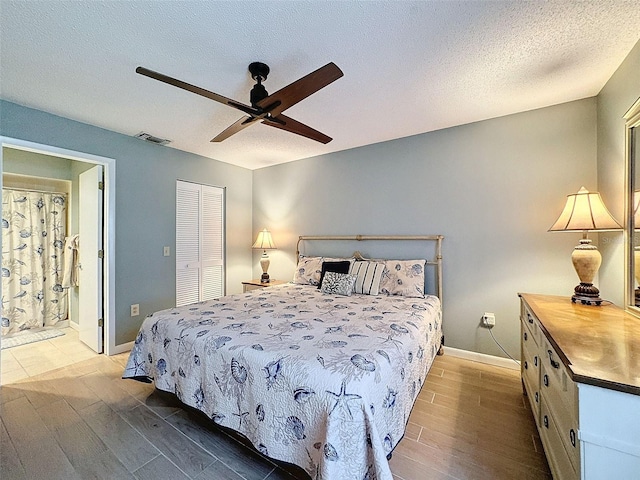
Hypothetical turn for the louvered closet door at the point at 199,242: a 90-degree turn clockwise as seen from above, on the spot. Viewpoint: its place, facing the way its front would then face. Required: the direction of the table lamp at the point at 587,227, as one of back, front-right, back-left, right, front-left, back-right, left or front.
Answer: left

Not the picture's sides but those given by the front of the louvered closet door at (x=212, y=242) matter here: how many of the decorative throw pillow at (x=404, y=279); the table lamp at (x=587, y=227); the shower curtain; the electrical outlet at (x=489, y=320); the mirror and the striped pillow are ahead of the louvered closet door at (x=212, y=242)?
5

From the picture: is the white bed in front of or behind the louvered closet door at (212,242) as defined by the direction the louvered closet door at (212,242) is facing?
in front

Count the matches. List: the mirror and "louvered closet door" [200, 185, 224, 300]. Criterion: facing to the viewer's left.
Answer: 1

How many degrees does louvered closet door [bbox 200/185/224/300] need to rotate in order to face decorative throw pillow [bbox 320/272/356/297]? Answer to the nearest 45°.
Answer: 0° — it already faces it

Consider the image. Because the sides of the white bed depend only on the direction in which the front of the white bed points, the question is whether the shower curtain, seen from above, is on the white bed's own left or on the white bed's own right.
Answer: on the white bed's own right

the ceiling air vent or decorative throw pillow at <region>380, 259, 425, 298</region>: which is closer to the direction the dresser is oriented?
the ceiling air vent

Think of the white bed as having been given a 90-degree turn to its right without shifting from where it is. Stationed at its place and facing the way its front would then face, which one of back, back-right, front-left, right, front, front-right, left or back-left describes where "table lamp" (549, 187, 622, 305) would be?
back-right

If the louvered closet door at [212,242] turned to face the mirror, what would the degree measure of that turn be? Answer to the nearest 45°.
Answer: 0° — it already faces it

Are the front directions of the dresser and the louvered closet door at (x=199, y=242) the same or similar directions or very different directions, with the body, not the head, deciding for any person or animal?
very different directions

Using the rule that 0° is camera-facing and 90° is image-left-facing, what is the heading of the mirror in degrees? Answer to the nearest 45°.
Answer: approximately 90°

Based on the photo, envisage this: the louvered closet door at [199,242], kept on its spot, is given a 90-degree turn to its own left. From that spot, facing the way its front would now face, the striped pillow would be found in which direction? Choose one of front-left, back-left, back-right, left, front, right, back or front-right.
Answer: right

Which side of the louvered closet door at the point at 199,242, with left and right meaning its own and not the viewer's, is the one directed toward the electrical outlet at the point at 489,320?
front

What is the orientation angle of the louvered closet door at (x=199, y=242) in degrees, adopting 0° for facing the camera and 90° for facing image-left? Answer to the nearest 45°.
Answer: approximately 315°

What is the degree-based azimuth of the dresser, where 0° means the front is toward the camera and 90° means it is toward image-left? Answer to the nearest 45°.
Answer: approximately 90°

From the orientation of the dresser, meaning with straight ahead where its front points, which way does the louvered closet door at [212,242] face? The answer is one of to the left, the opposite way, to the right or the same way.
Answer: the opposite way

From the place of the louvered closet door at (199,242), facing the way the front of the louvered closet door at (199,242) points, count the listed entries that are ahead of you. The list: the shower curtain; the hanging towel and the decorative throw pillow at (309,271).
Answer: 1

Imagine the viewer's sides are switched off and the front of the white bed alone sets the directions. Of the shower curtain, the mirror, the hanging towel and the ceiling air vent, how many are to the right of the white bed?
3

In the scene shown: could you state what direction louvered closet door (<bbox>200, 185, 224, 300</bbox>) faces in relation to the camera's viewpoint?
facing the viewer and to the right of the viewer
